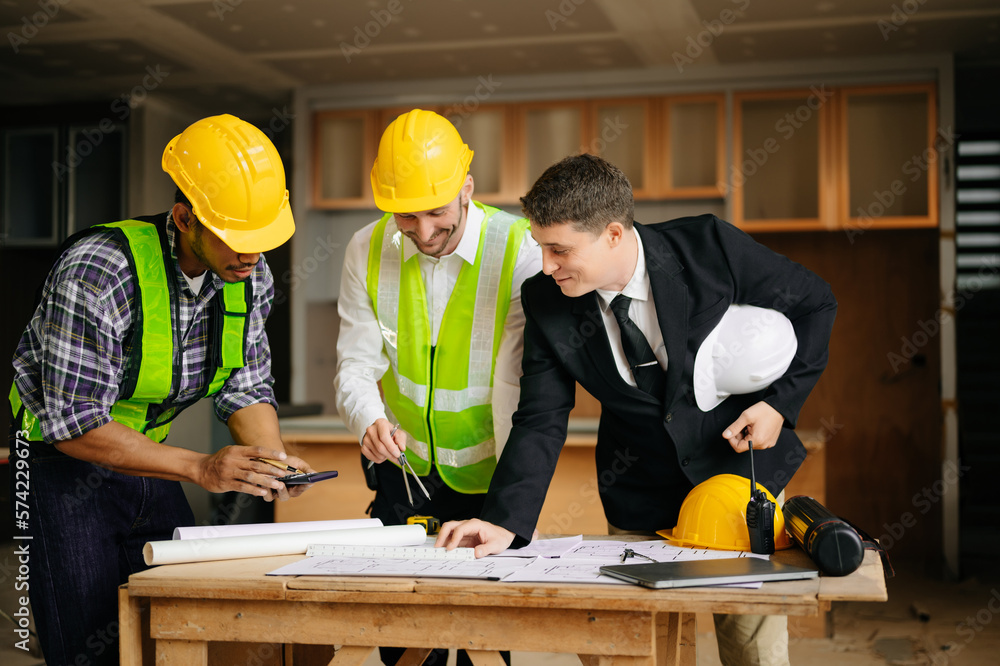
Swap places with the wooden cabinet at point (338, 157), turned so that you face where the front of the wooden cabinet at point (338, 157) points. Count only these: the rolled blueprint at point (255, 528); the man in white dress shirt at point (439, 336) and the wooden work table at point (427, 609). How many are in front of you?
3

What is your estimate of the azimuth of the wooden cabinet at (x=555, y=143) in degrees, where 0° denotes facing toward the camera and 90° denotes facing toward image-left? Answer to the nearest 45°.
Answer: approximately 0°

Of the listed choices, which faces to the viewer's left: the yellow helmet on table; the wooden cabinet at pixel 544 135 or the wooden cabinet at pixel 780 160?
the yellow helmet on table

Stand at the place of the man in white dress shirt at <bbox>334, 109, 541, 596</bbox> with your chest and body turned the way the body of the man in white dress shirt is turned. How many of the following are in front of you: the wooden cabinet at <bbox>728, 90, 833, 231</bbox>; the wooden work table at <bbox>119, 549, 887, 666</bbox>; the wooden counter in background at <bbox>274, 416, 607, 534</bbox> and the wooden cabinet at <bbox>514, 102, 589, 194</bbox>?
1

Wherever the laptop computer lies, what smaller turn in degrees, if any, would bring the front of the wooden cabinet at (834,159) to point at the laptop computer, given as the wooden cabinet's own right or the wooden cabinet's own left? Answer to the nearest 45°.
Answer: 0° — it already faces it

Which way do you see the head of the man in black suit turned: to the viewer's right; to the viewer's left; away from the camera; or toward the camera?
to the viewer's left

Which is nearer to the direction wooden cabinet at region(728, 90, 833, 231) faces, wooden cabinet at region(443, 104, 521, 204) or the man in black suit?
the man in black suit

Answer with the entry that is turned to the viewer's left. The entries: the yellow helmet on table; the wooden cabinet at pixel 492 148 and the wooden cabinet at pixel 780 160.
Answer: the yellow helmet on table

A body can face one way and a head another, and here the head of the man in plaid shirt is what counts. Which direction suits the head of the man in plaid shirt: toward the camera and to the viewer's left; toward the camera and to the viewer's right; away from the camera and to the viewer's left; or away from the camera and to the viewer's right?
toward the camera and to the viewer's right
